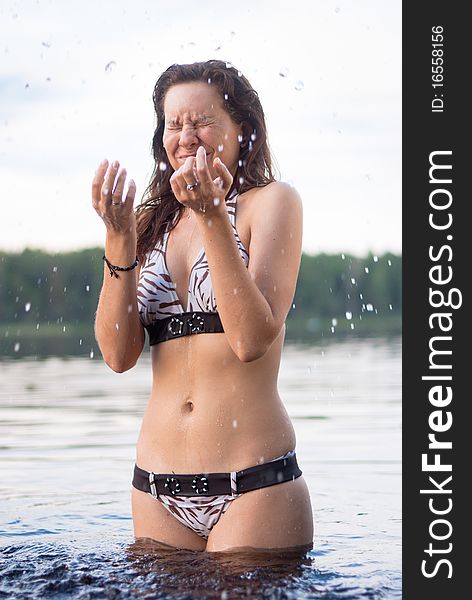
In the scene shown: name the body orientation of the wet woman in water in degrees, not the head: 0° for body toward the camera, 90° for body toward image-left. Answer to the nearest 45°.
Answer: approximately 45°
